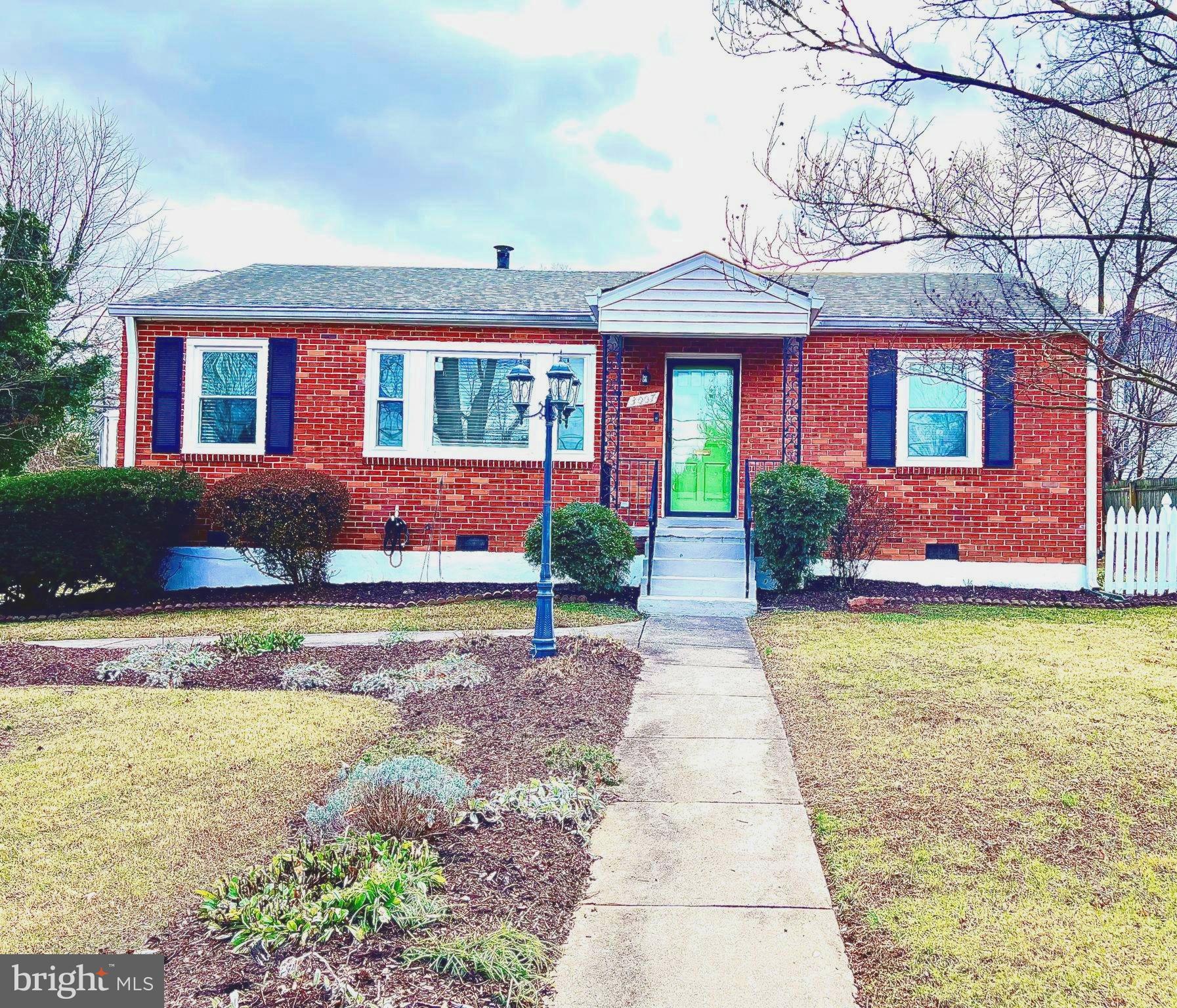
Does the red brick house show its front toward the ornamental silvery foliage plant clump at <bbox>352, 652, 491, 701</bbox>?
yes

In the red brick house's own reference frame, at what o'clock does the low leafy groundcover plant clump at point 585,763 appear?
The low leafy groundcover plant clump is roughly at 12 o'clock from the red brick house.

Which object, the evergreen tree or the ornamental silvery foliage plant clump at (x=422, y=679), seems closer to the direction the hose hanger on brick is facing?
the ornamental silvery foliage plant clump

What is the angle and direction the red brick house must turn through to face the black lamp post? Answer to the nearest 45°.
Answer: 0° — it already faces it

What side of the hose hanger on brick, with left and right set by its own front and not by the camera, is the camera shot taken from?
front

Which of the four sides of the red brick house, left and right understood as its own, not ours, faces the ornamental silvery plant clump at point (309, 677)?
front

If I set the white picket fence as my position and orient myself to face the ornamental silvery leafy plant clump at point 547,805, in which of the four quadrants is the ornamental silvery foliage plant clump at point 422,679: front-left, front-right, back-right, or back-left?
front-right

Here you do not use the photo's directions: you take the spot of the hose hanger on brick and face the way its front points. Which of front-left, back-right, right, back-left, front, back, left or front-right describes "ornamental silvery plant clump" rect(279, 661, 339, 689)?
front

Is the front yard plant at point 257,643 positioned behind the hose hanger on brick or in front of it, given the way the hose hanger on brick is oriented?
in front

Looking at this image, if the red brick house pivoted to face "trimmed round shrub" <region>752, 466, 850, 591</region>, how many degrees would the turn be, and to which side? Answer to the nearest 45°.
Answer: approximately 45° to its left

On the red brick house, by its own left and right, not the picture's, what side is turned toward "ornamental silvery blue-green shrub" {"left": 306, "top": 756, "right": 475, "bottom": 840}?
front

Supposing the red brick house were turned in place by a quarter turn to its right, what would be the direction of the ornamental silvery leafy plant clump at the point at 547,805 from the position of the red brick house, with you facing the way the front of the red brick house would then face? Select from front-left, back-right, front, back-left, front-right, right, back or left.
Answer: left

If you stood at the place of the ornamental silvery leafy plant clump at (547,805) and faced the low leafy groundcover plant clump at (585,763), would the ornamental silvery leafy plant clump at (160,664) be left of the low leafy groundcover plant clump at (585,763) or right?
left

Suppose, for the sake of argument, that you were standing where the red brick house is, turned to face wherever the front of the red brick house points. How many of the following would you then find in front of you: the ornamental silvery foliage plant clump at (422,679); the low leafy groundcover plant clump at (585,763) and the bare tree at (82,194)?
2

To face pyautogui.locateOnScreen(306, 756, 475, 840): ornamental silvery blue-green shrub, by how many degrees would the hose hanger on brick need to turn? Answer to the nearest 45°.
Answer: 0° — it already faces it

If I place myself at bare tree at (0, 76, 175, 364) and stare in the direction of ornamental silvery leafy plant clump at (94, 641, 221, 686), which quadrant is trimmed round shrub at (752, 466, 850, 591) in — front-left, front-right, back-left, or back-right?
front-left

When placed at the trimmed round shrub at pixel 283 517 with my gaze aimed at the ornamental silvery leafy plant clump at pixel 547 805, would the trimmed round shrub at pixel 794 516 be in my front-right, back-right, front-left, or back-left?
front-left

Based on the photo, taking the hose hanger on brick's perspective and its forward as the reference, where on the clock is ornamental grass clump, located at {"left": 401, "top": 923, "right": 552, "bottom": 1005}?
The ornamental grass clump is roughly at 12 o'clock from the hose hanger on brick.

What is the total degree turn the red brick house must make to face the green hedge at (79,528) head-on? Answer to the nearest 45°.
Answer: approximately 90° to its right

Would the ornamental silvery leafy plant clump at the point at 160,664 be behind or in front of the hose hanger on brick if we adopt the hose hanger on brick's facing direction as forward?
in front

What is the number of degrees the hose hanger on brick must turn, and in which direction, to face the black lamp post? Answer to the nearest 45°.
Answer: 0° — it already faces it

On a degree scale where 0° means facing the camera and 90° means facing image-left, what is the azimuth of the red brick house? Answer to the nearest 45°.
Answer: approximately 0°
